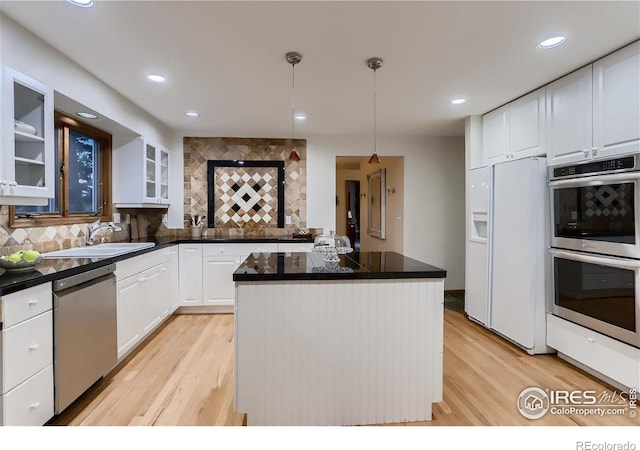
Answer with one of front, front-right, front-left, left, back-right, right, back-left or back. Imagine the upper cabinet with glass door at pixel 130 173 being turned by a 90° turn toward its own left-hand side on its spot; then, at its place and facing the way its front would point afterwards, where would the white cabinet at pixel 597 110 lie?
right

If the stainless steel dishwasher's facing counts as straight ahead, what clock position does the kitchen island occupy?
The kitchen island is roughly at 12 o'clock from the stainless steel dishwasher.

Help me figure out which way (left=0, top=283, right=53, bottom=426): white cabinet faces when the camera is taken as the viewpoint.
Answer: facing the viewer and to the right of the viewer

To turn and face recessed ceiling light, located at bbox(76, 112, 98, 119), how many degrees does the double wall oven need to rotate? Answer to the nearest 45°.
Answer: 0° — it already faces it

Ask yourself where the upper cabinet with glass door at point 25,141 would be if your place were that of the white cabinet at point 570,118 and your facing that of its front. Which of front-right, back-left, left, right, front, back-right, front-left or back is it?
front

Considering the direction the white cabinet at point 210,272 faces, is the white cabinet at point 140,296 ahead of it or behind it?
ahead

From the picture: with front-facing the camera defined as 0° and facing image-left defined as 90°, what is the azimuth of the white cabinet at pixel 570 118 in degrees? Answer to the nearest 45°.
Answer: approximately 45°

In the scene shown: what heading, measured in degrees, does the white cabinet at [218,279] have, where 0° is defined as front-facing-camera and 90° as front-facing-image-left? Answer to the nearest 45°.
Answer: approximately 0°

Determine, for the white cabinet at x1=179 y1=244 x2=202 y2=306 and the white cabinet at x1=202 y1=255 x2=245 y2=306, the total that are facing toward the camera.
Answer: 2

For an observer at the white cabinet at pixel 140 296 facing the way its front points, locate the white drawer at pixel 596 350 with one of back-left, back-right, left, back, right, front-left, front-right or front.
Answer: front

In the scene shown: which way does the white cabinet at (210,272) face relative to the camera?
toward the camera

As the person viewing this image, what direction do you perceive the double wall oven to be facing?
facing the viewer and to the left of the viewer
